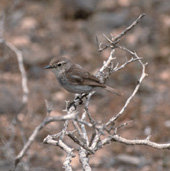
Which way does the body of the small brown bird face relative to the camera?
to the viewer's left
